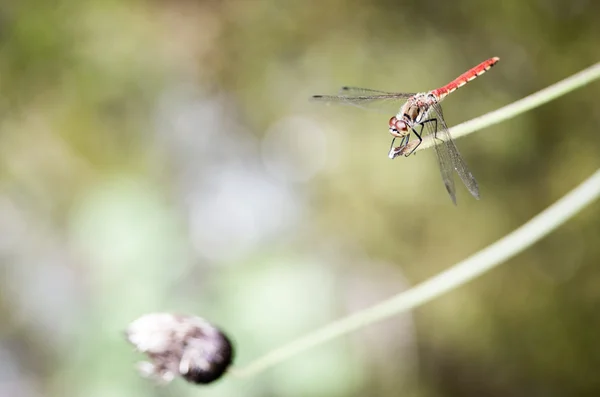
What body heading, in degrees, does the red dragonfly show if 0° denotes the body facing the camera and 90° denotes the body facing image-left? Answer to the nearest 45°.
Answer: approximately 45°
